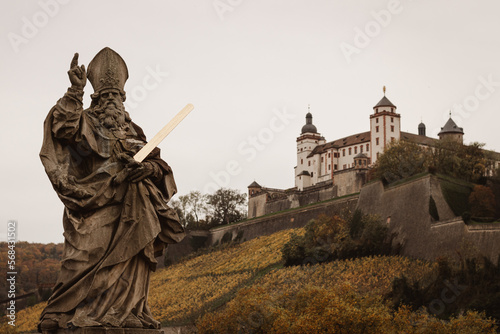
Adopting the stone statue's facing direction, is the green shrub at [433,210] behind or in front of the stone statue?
behind

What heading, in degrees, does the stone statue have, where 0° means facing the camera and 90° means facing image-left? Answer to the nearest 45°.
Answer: approximately 0°
